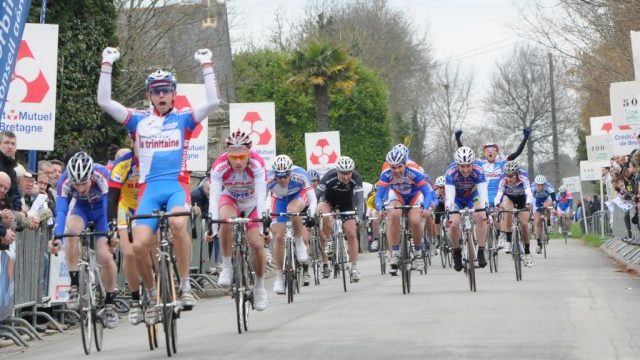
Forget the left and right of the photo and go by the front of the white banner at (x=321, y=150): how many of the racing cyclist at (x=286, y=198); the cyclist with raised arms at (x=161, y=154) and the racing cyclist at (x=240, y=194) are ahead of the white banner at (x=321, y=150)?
3

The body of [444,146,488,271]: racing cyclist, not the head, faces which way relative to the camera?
toward the camera

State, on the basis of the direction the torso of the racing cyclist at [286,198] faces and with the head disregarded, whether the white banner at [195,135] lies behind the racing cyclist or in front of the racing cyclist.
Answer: behind

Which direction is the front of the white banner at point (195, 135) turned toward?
toward the camera

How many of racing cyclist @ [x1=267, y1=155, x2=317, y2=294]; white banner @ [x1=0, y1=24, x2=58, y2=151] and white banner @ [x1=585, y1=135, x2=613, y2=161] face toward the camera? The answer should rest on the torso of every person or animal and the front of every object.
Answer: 3

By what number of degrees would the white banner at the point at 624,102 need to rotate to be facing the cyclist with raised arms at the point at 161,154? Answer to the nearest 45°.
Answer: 0° — it already faces them

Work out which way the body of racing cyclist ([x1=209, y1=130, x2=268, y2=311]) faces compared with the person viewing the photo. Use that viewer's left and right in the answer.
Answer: facing the viewer

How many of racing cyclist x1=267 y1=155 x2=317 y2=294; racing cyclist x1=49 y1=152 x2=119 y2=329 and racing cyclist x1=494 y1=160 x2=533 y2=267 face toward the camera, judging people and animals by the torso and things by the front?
3

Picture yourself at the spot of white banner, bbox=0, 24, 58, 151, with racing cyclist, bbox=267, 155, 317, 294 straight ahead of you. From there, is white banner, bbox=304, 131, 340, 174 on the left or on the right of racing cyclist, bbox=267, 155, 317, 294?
left

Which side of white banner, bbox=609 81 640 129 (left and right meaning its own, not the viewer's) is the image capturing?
front

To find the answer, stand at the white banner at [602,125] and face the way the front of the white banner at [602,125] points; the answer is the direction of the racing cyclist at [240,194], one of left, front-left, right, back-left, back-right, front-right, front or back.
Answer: front

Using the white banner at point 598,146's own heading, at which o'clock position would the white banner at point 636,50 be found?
the white banner at point 636,50 is roughly at 12 o'clock from the white banner at point 598,146.
